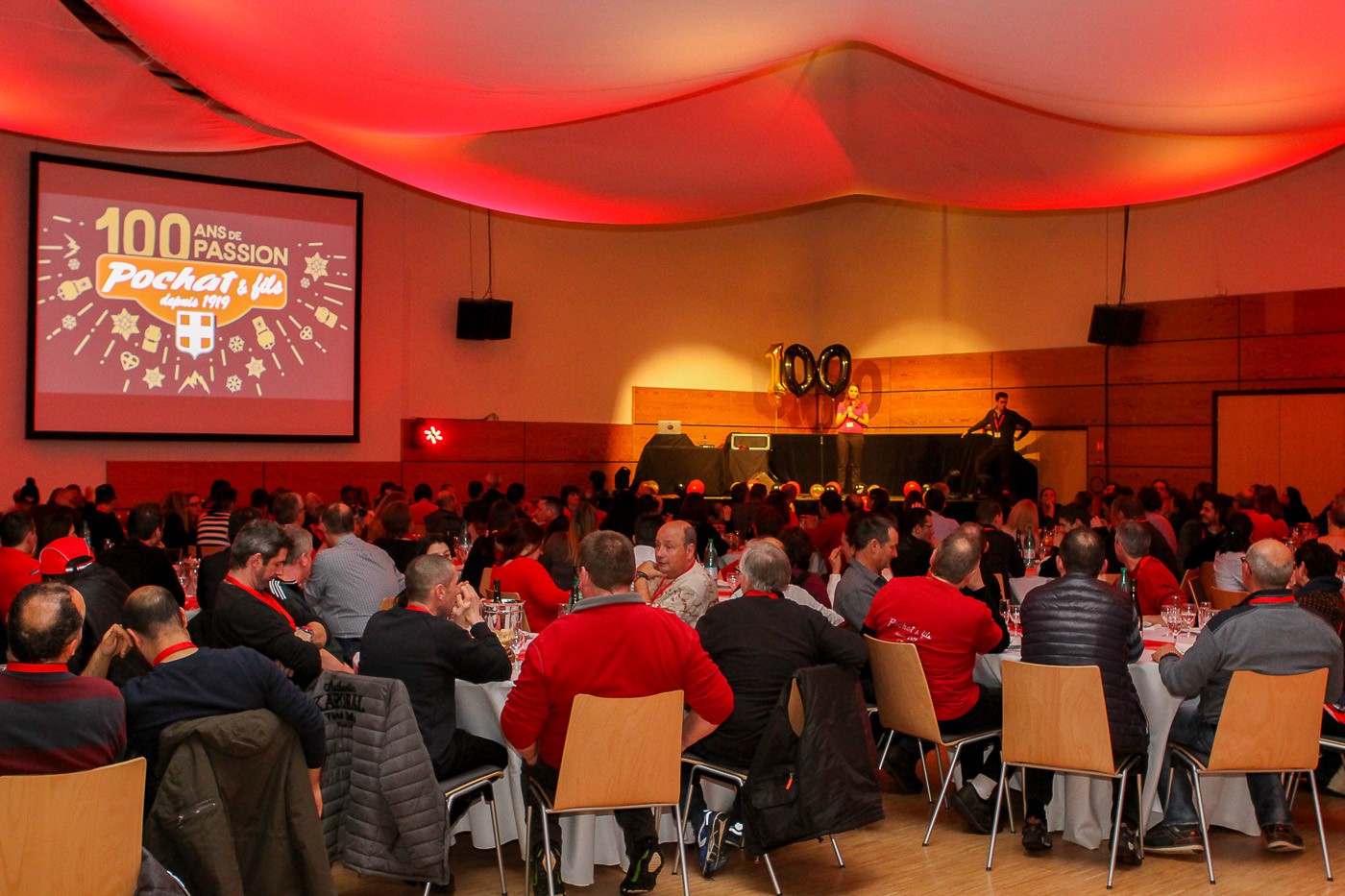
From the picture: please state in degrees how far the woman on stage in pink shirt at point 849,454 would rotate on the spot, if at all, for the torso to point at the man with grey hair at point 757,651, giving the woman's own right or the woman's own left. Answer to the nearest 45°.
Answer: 0° — they already face them

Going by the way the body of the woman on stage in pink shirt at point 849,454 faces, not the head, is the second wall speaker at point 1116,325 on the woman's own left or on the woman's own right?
on the woman's own left

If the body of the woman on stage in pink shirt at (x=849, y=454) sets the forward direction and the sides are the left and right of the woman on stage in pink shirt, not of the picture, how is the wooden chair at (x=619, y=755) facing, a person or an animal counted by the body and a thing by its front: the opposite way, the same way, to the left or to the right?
the opposite way

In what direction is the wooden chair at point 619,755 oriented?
away from the camera

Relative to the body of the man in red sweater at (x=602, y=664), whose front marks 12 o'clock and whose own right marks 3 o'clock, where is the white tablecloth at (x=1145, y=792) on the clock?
The white tablecloth is roughly at 2 o'clock from the man in red sweater.

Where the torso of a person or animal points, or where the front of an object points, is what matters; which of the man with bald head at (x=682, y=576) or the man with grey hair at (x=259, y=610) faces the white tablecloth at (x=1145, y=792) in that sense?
the man with grey hair

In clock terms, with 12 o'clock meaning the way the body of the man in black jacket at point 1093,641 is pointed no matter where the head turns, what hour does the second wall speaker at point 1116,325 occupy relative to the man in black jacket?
The second wall speaker is roughly at 12 o'clock from the man in black jacket.

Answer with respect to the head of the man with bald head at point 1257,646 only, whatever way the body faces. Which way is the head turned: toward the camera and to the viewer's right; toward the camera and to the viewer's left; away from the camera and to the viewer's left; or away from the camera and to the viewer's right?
away from the camera and to the viewer's left

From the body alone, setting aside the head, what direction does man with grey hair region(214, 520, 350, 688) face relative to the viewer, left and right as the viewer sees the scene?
facing to the right of the viewer

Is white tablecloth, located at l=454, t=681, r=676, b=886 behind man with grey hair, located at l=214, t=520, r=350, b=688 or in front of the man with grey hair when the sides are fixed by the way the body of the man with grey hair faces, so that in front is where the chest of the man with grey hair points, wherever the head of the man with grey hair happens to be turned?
in front

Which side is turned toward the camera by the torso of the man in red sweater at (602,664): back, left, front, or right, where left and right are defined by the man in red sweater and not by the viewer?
back

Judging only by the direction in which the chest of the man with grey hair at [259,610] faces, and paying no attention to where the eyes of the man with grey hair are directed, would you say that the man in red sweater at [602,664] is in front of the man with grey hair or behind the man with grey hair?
in front

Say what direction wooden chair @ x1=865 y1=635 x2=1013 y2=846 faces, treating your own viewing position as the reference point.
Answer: facing away from the viewer and to the right of the viewer

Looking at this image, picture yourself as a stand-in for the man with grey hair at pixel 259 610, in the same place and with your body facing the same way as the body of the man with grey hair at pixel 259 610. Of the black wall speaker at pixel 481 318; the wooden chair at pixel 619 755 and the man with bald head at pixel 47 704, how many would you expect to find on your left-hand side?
1

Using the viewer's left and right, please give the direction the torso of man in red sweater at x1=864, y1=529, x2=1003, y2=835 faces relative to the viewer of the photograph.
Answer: facing away from the viewer and to the right of the viewer

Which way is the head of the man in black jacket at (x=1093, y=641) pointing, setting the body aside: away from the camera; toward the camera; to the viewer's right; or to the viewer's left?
away from the camera

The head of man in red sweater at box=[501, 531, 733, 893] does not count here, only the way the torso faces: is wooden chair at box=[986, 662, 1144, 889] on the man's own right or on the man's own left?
on the man's own right
